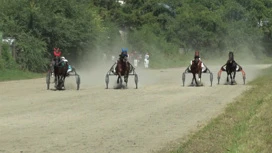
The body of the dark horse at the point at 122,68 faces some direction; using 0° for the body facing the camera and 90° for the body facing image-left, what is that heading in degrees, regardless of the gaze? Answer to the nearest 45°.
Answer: approximately 0°

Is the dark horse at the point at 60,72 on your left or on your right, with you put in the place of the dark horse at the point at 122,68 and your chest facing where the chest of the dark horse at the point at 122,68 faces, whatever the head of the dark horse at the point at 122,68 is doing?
on your right
